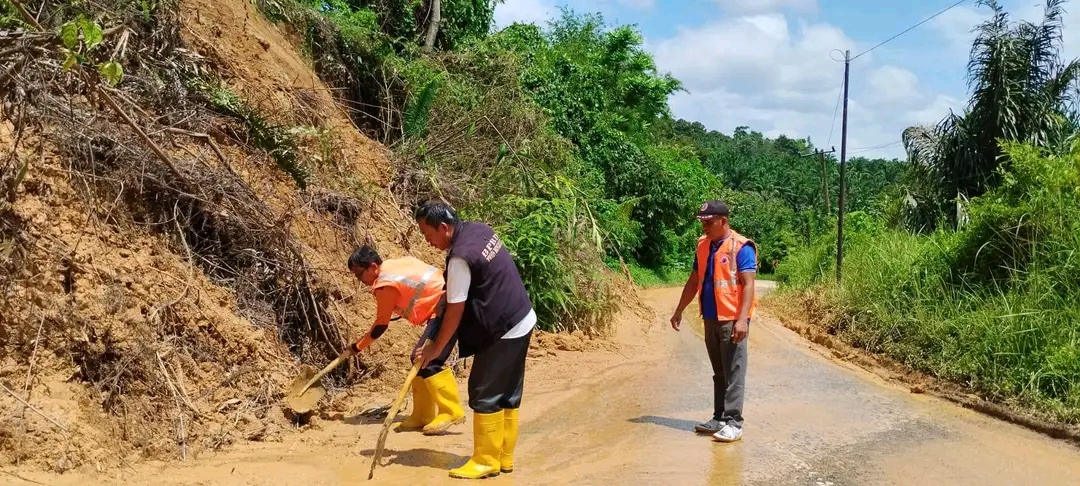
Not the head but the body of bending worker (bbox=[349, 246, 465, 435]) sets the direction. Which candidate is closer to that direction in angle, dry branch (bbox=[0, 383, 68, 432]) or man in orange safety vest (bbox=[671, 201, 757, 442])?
the dry branch

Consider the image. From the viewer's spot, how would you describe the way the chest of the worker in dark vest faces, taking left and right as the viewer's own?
facing to the left of the viewer

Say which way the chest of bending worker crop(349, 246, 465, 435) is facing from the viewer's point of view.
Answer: to the viewer's left

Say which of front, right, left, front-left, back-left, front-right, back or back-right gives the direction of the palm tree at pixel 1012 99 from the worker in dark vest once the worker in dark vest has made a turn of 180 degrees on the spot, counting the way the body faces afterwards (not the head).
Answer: front-left

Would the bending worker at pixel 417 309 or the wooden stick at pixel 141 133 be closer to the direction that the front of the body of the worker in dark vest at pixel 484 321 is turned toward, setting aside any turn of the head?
the wooden stick

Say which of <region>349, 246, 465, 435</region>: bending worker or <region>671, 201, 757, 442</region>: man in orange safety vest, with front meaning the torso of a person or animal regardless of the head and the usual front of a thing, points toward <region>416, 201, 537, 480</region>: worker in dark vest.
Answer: the man in orange safety vest

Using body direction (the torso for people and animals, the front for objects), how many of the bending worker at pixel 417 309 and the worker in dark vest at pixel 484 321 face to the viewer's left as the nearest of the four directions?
2
